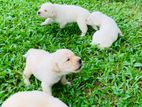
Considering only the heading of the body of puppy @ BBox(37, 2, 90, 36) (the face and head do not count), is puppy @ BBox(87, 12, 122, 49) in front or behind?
behind

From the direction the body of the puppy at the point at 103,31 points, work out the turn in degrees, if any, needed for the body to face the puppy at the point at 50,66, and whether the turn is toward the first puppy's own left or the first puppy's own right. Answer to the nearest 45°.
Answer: approximately 45° to the first puppy's own left

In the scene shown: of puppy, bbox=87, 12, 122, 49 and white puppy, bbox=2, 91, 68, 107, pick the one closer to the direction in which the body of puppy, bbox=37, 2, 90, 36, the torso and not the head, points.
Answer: the white puppy

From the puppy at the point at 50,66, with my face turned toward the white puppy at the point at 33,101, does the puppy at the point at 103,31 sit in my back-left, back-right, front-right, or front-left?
back-left

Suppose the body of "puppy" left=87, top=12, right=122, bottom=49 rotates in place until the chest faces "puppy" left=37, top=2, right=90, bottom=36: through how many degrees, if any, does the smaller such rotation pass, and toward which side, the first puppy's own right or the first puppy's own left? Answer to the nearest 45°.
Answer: approximately 45° to the first puppy's own right

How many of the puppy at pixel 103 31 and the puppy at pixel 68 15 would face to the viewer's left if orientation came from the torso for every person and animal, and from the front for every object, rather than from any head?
2

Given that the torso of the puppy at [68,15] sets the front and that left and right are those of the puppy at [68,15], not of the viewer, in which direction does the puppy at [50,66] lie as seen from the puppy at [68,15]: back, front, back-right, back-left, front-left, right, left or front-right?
left

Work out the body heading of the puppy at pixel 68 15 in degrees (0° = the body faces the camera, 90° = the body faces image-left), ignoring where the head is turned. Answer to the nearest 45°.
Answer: approximately 90°

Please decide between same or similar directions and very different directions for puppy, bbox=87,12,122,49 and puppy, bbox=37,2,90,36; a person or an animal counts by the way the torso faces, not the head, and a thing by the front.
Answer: same or similar directions

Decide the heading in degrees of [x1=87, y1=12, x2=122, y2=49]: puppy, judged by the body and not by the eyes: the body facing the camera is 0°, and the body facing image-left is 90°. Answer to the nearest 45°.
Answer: approximately 90°

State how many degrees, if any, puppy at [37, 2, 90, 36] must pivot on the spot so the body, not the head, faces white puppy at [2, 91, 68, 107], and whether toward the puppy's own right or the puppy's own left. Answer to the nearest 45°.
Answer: approximately 90° to the puppy's own left

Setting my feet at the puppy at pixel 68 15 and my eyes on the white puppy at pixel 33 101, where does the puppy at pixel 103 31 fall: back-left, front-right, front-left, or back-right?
front-left
